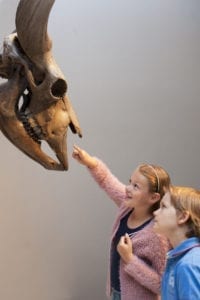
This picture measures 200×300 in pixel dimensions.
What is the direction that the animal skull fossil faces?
to the viewer's right
